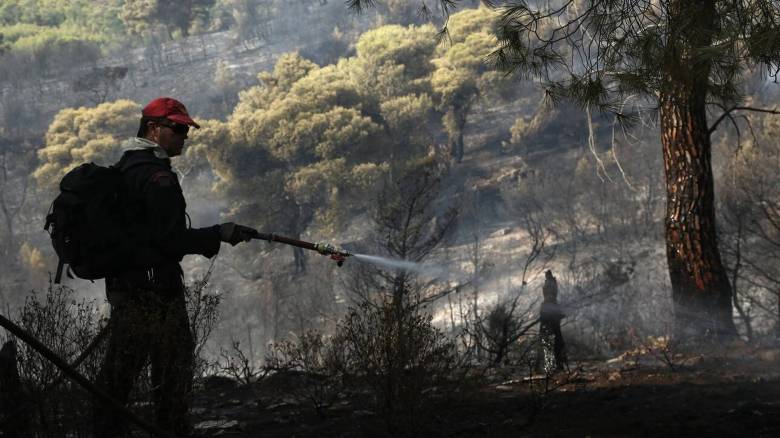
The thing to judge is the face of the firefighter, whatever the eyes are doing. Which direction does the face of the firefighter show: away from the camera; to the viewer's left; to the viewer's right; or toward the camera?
to the viewer's right

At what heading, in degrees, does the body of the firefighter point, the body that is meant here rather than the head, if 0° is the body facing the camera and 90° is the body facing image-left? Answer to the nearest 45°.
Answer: approximately 270°

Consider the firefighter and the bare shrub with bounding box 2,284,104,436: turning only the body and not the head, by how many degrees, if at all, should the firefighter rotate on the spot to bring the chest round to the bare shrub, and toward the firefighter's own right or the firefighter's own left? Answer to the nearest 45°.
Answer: approximately 135° to the firefighter's own left

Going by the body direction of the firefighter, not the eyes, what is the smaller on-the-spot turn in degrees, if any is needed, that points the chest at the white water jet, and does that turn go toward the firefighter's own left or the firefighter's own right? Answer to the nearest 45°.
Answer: approximately 45° to the firefighter's own left

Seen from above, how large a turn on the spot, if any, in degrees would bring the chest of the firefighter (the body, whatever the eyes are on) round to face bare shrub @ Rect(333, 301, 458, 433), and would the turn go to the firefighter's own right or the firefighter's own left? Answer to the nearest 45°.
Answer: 0° — they already face it
